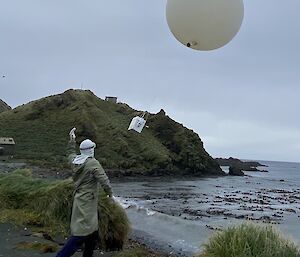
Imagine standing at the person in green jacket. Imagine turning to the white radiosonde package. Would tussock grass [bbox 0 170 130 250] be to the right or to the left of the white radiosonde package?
left

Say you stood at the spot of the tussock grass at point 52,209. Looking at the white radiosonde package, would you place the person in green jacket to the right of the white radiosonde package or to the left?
right

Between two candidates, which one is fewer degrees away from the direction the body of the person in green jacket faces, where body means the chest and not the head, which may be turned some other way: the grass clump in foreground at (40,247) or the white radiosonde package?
the white radiosonde package

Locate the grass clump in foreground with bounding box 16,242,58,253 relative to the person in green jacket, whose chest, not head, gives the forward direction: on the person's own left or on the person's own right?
on the person's own left

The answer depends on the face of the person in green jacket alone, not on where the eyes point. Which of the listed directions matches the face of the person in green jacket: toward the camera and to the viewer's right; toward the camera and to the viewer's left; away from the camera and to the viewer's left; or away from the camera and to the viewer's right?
away from the camera and to the viewer's right

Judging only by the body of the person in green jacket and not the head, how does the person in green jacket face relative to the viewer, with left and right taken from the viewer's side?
facing away from the viewer and to the right of the viewer

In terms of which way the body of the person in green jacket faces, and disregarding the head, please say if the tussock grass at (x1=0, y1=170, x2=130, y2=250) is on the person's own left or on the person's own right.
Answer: on the person's own left
